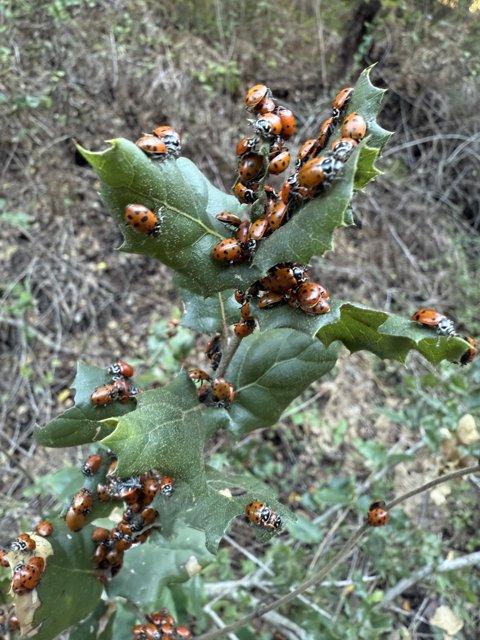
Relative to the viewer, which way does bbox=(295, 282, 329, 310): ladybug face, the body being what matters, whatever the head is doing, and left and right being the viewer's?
facing to the right of the viewer
